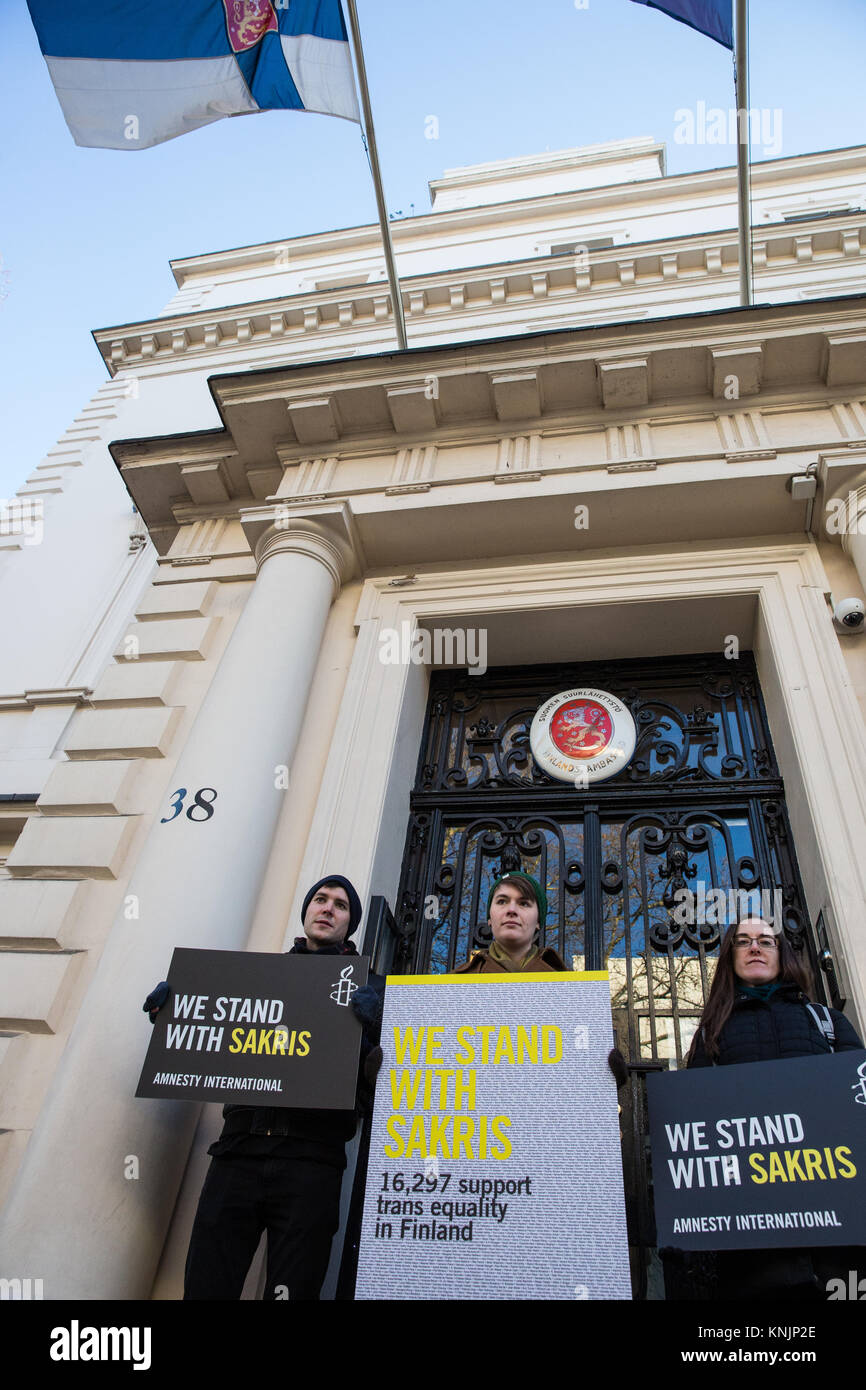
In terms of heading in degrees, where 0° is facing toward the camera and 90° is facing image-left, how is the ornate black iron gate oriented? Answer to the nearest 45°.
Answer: approximately 0°

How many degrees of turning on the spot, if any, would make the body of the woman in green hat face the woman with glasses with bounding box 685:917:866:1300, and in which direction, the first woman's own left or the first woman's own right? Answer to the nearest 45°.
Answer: approximately 90° to the first woman's own left
